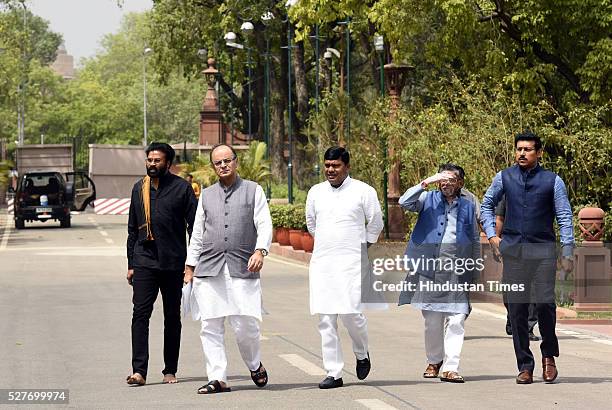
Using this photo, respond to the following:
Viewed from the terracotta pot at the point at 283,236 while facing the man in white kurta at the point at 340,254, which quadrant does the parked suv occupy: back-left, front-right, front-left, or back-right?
back-right

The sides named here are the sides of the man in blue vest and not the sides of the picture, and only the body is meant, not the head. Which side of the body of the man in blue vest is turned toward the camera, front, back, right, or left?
front

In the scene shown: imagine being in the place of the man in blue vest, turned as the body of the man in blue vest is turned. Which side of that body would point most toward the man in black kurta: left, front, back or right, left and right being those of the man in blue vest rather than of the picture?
right

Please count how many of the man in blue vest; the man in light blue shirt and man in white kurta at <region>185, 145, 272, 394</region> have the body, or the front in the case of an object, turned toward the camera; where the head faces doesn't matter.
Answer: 3

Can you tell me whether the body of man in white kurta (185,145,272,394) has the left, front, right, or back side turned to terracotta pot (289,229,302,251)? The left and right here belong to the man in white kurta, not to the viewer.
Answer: back

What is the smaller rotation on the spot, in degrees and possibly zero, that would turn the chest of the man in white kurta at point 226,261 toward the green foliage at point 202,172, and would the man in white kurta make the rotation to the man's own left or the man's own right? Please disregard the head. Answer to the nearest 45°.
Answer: approximately 180°

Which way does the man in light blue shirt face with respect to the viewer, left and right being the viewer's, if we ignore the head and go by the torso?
facing the viewer

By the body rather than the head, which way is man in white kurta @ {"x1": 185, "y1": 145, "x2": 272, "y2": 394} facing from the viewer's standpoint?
toward the camera
